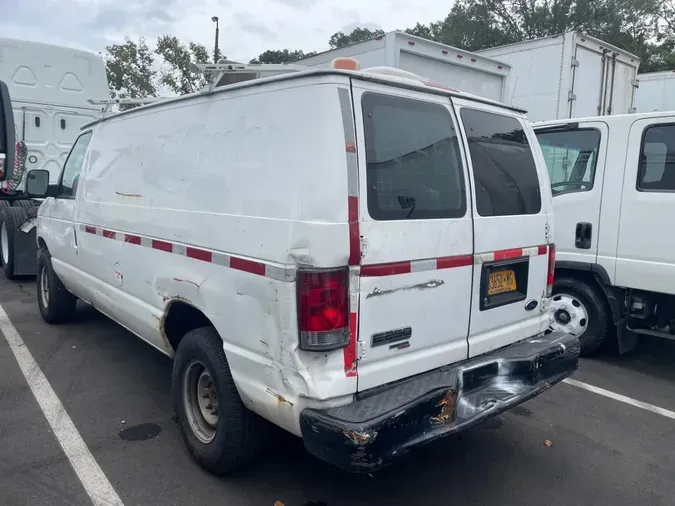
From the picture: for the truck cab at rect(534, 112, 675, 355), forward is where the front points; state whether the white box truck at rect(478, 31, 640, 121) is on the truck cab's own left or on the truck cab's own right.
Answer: on the truck cab's own right

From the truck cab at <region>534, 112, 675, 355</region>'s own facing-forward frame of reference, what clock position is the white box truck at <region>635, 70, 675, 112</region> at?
The white box truck is roughly at 3 o'clock from the truck cab.

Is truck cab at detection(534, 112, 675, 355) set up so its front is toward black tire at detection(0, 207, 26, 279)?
yes

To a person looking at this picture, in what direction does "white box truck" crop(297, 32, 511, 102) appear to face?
facing away from the viewer and to the left of the viewer

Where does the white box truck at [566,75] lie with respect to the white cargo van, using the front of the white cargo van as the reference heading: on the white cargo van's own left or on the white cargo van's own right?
on the white cargo van's own right

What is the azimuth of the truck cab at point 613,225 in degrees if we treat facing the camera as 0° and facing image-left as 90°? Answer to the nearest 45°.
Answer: approximately 90°

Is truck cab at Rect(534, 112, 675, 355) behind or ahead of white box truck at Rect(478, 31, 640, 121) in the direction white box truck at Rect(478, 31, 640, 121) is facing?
behind

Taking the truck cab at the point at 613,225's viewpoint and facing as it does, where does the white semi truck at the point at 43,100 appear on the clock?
The white semi truck is roughly at 12 o'clock from the truck cab.

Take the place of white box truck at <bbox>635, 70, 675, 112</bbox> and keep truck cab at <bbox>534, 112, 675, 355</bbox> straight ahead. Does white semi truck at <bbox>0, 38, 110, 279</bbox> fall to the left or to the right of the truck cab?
right

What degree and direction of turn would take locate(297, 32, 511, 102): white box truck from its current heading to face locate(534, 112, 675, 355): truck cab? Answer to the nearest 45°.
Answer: approximately 180°

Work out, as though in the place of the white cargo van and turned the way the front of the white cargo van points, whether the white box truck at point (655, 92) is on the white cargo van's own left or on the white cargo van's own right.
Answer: on the white cargo van's own right
